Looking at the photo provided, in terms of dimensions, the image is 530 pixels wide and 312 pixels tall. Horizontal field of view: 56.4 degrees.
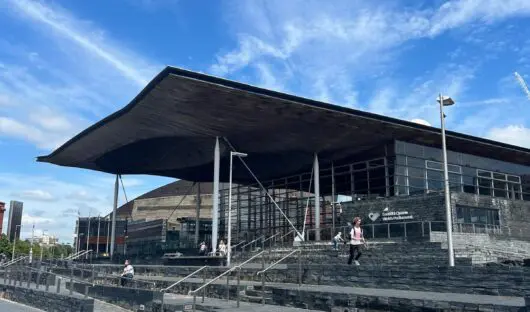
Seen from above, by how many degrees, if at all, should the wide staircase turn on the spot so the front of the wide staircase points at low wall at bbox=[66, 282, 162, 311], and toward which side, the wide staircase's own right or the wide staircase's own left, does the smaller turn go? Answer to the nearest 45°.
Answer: approximately 45° to the wide staircase's own right

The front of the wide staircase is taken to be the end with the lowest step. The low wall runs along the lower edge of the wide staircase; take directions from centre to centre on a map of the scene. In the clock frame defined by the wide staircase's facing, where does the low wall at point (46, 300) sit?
The low wall is roughly at 2 o'clock from the wide staircase.

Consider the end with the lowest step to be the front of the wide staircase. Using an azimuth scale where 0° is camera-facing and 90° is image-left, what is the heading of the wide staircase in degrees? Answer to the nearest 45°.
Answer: approximately 45°
